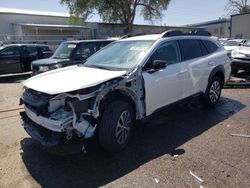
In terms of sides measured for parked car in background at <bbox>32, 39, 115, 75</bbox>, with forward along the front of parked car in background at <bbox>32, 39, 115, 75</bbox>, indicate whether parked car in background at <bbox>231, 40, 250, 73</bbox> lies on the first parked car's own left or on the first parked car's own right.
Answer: on the first parked car's own left

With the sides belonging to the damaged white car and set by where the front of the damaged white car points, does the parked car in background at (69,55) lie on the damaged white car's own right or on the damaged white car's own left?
on the damaged white car's own right

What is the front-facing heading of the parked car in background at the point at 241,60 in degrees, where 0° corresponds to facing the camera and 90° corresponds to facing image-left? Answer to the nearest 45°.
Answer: approximately 45°

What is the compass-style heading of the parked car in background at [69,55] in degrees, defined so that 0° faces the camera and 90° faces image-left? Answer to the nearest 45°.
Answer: approximately 45°

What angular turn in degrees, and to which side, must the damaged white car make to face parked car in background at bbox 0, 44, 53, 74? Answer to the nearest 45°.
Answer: approximately 90° to its right

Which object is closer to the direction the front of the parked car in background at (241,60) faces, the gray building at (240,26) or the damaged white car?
the damaged white car

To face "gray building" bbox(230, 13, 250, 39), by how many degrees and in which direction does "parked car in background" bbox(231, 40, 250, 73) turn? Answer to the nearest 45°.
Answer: approximately 135° to its right

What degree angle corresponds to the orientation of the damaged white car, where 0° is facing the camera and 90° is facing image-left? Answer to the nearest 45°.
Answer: approximately 45°

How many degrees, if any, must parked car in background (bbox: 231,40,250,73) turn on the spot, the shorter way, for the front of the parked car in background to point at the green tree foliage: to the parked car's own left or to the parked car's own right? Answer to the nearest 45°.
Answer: approximately 90° to the parked car's own right
